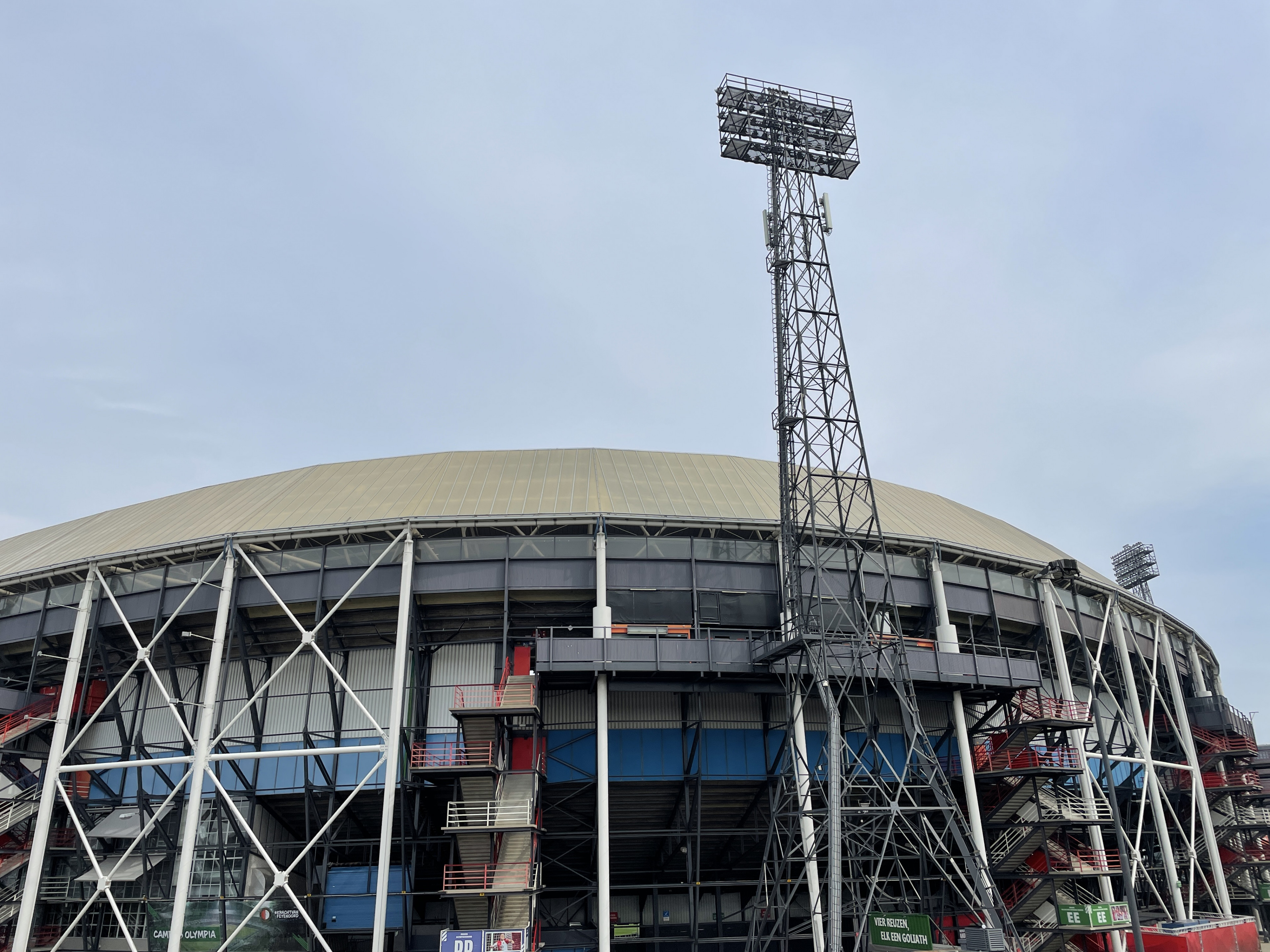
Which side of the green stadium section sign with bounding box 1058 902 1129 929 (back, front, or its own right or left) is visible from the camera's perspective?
front

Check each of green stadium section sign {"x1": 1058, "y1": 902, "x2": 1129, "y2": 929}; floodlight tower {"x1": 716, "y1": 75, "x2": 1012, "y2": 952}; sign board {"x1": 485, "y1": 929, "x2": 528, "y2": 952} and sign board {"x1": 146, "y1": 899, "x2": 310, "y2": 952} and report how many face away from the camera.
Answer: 1

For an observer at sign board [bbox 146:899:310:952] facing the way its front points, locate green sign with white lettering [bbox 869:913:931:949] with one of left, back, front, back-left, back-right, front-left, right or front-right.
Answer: front-left

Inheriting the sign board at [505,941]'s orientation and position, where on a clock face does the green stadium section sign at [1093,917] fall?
The green stadium section sign is roughly at 9 o'clock from the sign board.

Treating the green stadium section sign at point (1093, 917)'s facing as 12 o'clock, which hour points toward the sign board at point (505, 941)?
The sign board is roughly at 2 o'clock from the green stadium section sign.

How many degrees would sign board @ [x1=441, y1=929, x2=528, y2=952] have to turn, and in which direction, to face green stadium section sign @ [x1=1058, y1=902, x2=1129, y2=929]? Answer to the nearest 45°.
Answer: approximately 90° to its left

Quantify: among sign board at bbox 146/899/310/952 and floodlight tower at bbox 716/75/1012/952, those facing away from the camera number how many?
1

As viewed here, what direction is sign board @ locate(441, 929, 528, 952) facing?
toward the camera

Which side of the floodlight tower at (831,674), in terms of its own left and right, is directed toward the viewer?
back

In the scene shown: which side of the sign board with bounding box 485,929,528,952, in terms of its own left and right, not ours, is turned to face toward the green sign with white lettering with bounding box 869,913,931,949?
left
